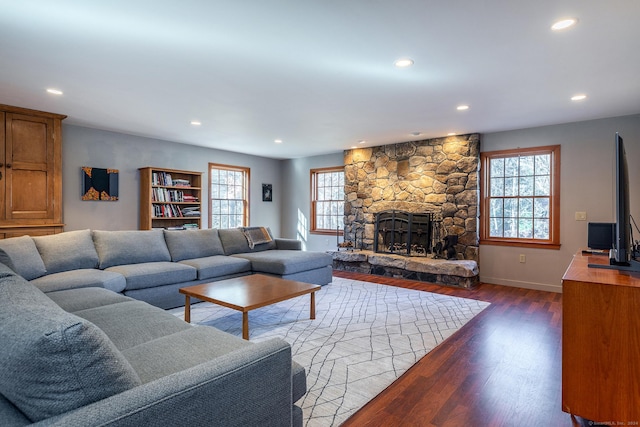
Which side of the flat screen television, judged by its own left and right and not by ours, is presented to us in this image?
left

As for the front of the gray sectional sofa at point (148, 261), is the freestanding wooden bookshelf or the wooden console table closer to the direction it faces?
the wooden console table

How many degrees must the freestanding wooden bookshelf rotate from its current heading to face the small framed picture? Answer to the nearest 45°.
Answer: approximately 90° to its left

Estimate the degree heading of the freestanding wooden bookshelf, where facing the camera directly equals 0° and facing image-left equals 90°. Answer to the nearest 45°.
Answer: approximately 315°

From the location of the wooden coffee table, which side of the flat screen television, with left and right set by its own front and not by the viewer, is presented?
front

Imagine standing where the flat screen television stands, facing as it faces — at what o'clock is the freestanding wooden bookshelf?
The freestanding wooden bookshelf is roughly at 12 o'clock from the flat screen television.

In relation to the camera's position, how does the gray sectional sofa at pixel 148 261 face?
facing the viewer and to the right of the viewer

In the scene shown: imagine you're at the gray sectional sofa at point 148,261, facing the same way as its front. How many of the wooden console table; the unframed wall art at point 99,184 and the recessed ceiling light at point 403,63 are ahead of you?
2

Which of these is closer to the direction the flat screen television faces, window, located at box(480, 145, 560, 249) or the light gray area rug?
the light gray area rug

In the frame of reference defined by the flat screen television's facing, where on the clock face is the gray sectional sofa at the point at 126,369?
The gray sectional sofa is roughly at 10 o'clock from the flat screen television.
